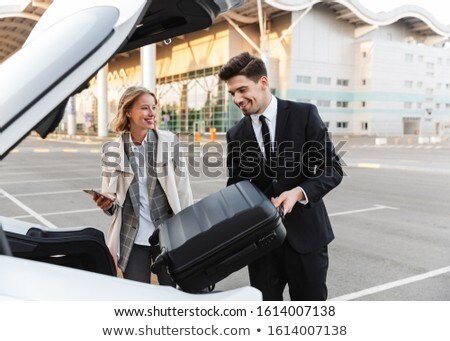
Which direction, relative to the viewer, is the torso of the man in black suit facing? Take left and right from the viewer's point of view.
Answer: facing the viewer and to the left of the viewer

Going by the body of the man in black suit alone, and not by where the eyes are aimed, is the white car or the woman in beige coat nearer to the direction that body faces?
the white car

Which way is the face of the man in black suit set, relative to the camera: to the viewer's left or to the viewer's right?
to the viewer's left

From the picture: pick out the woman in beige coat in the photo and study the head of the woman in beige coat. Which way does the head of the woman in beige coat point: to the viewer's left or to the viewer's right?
to the viewer's right

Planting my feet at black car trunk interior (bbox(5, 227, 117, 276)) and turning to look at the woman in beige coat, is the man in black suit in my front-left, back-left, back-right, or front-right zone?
front-right

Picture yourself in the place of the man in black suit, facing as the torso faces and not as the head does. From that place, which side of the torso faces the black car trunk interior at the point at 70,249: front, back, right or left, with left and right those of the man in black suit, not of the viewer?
front

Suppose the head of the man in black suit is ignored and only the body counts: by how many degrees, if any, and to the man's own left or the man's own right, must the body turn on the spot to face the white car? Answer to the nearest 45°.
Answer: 0° — they already face it

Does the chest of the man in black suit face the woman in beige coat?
no

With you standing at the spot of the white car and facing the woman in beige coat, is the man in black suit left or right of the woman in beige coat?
right

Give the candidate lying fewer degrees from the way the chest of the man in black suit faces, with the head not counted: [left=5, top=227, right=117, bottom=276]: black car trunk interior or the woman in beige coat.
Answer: the black car trunk interior
